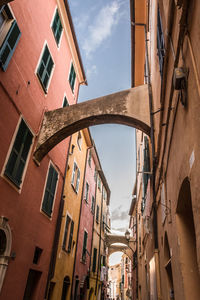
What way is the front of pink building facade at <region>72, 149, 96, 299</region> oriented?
to the viewer's right

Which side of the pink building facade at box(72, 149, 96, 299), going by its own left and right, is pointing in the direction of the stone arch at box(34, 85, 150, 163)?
right

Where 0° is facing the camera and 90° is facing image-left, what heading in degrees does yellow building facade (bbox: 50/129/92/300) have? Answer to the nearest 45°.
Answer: approximately 270°

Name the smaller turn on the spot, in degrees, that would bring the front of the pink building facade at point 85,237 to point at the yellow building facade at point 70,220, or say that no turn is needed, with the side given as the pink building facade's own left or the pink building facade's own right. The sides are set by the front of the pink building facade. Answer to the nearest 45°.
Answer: approximately 90° to the pink building facade's own right

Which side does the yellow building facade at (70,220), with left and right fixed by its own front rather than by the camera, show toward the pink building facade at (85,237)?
left

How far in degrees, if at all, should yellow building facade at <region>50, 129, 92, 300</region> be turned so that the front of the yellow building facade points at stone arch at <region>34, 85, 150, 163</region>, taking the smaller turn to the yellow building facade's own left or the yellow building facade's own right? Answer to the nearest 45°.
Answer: approximately 90° to the yellow building facade's own right

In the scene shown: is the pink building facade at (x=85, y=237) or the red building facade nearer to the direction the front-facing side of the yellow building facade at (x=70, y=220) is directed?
the pink building facade

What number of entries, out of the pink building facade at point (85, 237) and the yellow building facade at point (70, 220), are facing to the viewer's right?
2
